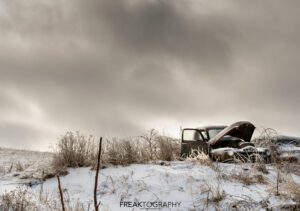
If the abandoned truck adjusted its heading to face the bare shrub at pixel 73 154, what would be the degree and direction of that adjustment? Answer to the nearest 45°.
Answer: approximately 135° to its right

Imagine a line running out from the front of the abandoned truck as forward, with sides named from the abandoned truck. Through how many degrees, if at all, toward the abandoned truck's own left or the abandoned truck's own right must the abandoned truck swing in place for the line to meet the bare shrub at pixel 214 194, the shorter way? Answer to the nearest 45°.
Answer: approximately 45° to the abandoned truck's own right

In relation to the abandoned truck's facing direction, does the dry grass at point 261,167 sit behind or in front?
in front

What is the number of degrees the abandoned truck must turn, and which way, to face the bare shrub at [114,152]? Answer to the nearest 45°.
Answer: approximately 135° to its right

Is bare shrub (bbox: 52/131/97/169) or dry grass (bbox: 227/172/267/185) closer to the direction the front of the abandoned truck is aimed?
the dry grass

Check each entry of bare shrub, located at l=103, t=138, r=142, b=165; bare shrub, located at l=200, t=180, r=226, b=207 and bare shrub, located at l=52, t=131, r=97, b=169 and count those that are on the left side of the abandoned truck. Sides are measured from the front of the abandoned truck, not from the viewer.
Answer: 0

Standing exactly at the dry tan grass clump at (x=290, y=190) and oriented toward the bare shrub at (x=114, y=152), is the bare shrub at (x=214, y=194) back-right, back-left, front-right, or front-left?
front-left

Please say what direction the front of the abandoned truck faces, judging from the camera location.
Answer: facing the viewer and to the right of the viewer

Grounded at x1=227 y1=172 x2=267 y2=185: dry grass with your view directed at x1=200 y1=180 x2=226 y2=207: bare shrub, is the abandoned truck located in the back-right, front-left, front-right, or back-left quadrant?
back-right

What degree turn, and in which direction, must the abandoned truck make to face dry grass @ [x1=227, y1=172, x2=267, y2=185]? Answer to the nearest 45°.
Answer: approximately 45° to its right

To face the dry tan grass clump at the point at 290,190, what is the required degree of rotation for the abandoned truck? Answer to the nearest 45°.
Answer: approximately 45° to its right
